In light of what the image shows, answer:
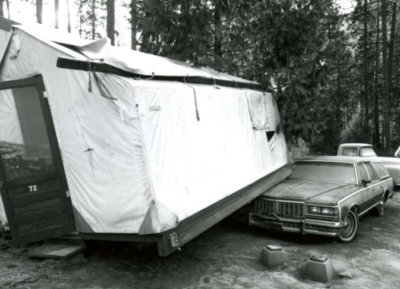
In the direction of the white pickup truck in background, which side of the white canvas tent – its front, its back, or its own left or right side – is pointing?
back

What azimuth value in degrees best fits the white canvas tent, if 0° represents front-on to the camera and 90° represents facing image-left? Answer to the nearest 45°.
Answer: approximately 45°
